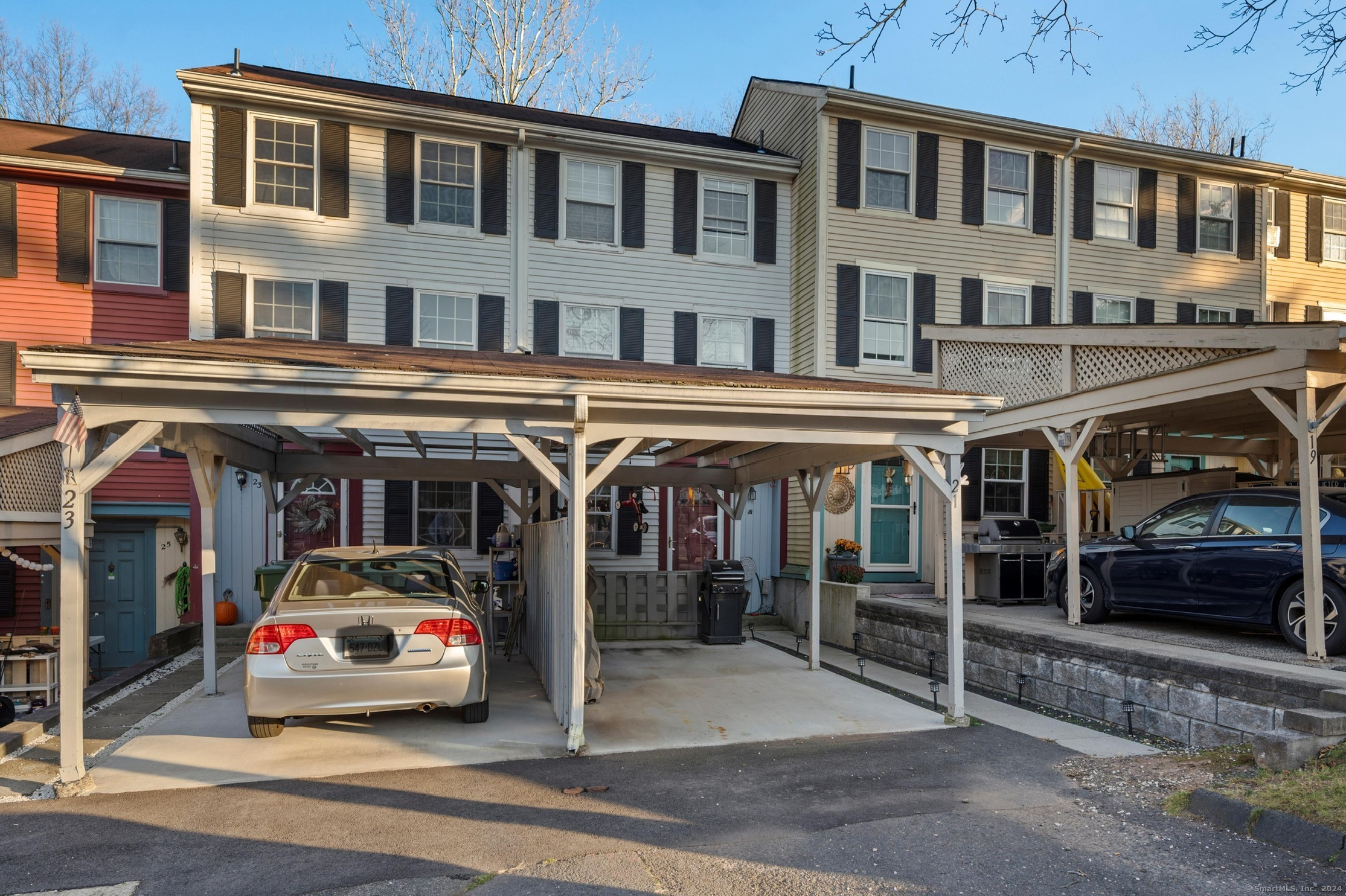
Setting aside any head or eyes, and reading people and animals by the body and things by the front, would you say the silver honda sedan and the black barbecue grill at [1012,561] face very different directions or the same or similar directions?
very different directions

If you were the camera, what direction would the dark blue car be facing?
facing away from the viewer and to the left of the viewer

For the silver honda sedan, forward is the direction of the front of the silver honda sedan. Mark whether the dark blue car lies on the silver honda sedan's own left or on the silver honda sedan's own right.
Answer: on the silver honda sedan's own right

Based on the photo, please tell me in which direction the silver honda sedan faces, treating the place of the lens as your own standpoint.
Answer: facing away from the viewer

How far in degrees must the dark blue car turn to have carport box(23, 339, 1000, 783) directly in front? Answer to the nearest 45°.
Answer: approximately 90° to its left

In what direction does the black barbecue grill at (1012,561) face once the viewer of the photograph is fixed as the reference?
facing the viewer and to the right of the viewer

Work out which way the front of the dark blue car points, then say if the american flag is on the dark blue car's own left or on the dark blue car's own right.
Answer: on the dark blue car's own left

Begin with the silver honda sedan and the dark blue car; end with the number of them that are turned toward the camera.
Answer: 0

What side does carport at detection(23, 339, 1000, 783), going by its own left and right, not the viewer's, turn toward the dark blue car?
left

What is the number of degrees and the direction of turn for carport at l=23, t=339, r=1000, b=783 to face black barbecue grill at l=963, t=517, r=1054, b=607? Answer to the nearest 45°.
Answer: approximately 135° to its left

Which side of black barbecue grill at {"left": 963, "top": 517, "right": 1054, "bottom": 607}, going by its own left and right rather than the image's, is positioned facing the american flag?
right
